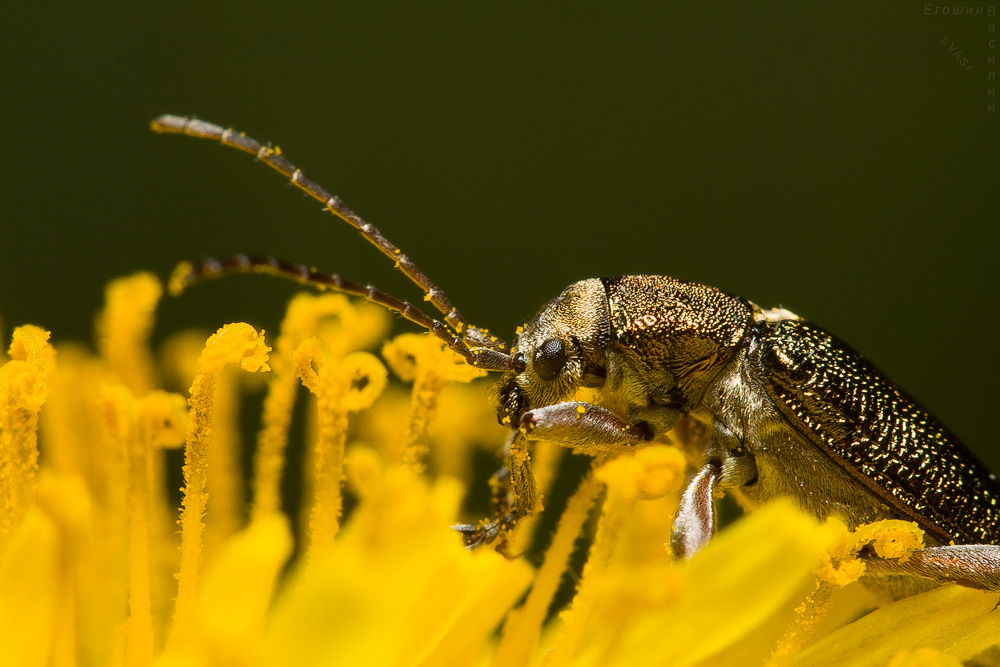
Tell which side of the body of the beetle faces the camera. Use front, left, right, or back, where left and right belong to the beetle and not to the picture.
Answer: left
